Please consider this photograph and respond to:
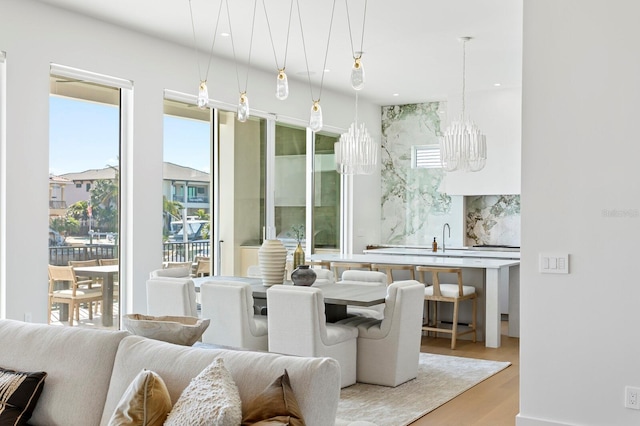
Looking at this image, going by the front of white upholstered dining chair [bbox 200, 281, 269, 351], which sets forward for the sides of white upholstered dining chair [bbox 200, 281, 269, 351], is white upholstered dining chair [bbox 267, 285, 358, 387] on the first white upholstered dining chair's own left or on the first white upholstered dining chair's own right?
on the first white upholstered dining chair's own right

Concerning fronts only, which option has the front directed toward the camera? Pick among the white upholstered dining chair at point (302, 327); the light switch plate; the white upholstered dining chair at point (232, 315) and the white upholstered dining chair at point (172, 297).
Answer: the light switch plate

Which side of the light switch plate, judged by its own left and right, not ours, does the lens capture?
front

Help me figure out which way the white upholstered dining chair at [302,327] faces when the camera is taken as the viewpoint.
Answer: facing away from the viewer and to the right of the viewer

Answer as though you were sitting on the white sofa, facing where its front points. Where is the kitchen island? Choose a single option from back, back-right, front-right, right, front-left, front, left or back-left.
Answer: back

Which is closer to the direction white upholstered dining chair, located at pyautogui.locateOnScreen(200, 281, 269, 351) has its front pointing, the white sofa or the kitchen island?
the kitchen island

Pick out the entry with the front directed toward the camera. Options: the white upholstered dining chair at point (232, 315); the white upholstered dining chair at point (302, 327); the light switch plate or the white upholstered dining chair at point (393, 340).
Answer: the light switch plate

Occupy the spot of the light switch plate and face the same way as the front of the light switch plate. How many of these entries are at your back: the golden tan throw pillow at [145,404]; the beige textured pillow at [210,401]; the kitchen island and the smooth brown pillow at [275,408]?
1
